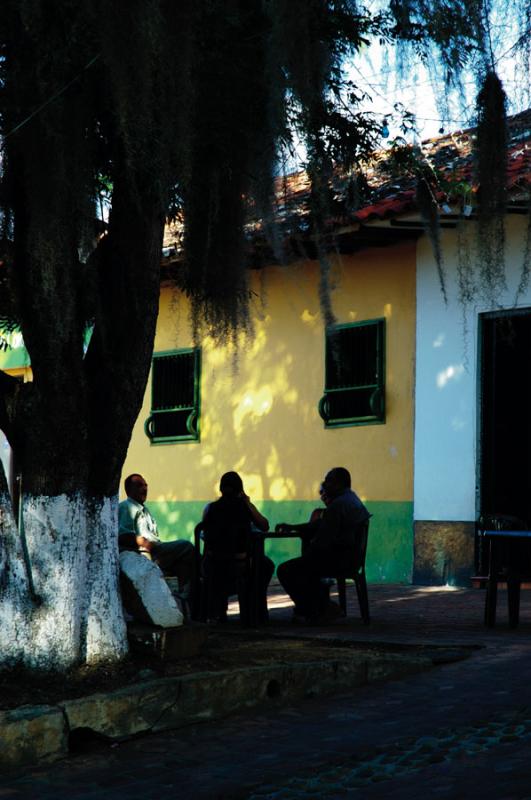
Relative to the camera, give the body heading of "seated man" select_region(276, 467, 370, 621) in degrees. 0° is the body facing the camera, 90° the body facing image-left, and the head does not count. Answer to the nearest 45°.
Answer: approximately 90°

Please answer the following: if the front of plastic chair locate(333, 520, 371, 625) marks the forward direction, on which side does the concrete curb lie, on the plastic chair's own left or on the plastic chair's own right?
on the plastic chair's own left

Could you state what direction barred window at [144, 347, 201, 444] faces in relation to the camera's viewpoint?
facing the viewer and to the left of the viewer

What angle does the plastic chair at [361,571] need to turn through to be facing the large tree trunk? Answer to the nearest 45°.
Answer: approximately 45° to its left

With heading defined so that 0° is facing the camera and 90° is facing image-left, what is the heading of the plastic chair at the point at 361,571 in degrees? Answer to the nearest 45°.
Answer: approximately 90°

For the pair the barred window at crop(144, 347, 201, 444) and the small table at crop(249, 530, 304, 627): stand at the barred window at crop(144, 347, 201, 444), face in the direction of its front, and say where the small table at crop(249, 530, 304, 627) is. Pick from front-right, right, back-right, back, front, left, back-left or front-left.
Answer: front-left

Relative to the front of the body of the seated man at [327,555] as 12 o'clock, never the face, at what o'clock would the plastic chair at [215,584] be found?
The plastic chair is roughly at 12 o'clock from the seated man.

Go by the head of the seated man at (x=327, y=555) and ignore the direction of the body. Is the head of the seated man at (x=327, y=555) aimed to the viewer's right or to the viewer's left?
to the viewer's left

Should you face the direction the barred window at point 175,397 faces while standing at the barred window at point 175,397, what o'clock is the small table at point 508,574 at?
The small table is roughly at 10 o'clock from the barred window.

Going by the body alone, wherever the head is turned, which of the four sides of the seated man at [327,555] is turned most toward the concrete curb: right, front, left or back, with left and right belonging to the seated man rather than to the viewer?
left

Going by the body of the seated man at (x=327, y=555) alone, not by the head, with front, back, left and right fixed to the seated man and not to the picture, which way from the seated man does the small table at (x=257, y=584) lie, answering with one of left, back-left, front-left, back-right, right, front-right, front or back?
front

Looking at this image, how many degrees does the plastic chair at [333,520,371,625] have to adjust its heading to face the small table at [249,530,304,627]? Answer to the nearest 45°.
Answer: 0° — it already faces it

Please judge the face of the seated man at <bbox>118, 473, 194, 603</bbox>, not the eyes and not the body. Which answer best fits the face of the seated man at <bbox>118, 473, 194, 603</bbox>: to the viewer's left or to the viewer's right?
to the viewer's right
